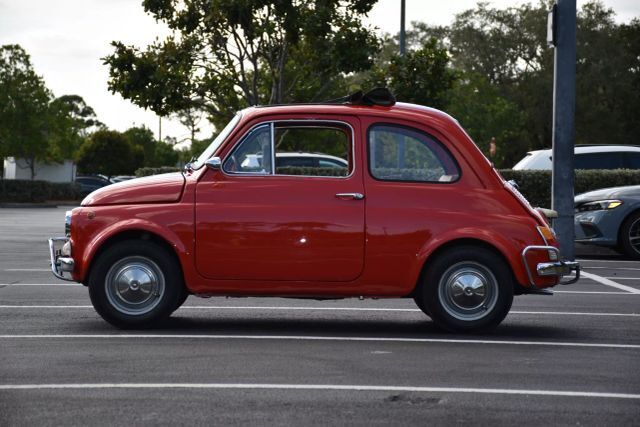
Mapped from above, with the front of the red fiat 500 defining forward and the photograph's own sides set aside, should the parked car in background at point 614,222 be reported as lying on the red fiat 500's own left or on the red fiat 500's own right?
on the red fiat 500's own right

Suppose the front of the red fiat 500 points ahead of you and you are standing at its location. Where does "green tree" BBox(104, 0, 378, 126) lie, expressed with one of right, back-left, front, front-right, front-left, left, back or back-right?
right

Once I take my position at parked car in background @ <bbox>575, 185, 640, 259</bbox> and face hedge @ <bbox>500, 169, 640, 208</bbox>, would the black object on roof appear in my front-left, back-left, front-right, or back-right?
back-left

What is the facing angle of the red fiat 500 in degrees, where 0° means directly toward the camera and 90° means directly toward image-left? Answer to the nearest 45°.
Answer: approximately 90°

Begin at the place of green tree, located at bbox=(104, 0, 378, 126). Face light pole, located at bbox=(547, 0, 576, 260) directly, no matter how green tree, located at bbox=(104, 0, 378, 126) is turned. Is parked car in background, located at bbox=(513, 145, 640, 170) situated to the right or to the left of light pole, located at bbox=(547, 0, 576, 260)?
left
